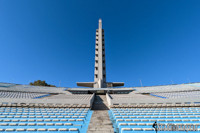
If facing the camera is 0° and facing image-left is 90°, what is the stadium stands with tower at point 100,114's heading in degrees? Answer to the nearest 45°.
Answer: approximately 0°
